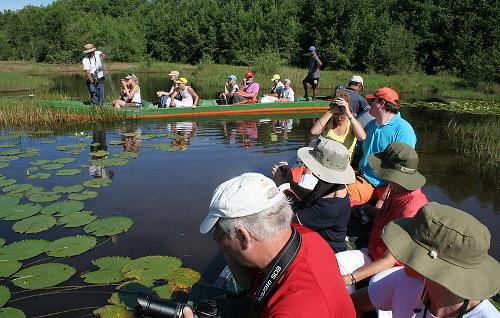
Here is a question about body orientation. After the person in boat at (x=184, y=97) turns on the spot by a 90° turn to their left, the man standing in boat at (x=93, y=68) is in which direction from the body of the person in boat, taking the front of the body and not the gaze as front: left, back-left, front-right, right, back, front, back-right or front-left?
back-right

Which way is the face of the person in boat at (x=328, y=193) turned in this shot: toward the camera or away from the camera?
away from the camera

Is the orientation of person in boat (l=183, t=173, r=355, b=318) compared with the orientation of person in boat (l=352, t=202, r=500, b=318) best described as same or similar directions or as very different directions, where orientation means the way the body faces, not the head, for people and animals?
same or similar directions

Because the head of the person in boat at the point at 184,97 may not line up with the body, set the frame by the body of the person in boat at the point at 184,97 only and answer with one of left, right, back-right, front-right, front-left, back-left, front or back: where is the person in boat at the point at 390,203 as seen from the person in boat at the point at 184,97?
front-left

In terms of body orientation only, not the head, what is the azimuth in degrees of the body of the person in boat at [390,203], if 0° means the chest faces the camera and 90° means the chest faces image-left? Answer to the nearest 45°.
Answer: approximately 90°

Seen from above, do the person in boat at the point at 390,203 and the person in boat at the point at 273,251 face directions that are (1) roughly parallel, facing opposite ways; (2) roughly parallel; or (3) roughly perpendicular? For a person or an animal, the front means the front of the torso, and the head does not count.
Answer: roughly parallel
